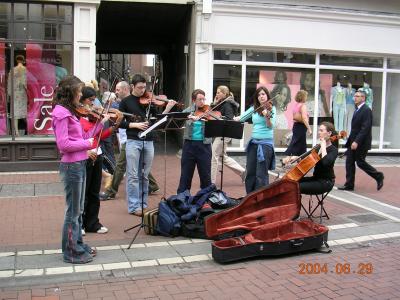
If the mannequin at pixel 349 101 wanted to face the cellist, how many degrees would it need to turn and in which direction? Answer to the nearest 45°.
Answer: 0° — it already faces them

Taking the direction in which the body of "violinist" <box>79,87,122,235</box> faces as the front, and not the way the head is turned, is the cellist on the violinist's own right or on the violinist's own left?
on the violinist's own left

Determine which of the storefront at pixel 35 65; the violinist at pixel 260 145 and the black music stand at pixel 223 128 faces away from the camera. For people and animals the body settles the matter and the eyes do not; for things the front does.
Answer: the black music stand

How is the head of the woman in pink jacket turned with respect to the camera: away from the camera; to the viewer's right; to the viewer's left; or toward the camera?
to the viewer's right

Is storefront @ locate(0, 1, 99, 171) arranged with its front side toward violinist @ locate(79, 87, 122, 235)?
yes

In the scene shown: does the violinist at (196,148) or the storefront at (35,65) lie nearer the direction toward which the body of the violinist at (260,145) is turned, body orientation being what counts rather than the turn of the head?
the violinist

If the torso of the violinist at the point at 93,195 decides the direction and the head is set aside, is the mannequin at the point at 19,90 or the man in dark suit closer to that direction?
the man in dark suit

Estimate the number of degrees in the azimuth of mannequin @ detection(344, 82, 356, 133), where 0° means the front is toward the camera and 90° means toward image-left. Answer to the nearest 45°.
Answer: approximately 0°

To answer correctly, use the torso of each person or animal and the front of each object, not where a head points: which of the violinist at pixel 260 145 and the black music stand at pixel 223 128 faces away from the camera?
the black music stand

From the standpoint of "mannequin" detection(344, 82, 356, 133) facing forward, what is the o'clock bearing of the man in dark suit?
The man in dark suit is roughly at 12 o'clock from the mannequin.

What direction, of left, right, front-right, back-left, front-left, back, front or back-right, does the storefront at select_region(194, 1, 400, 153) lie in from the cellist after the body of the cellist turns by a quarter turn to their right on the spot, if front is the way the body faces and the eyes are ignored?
front

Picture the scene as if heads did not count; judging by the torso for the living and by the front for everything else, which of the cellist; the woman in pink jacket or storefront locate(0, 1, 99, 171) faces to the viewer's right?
the woman in pink jacket

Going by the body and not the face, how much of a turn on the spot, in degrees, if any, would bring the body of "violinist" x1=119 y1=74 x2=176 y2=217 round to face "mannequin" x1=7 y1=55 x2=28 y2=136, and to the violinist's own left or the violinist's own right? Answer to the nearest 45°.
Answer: approximately 180°
